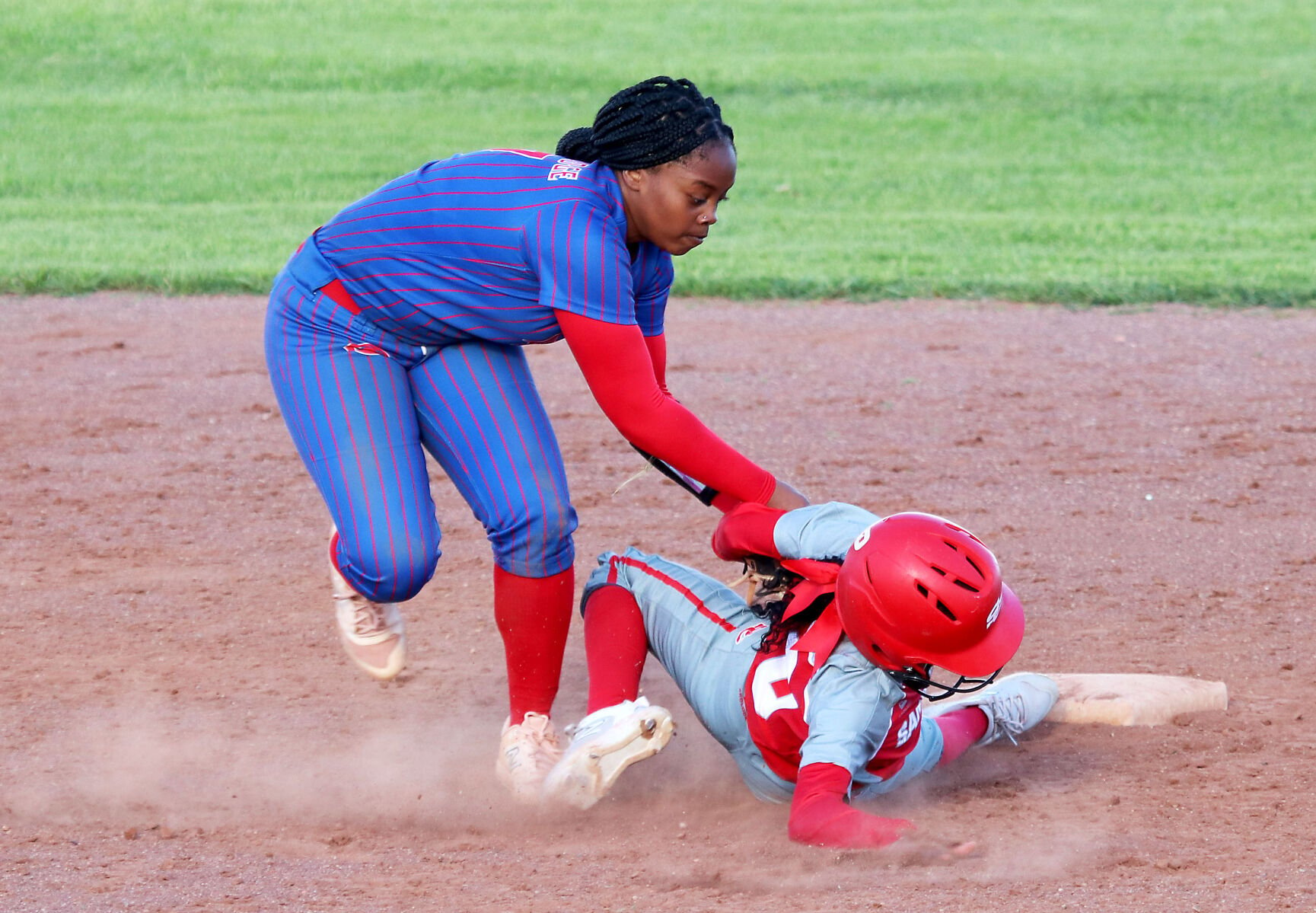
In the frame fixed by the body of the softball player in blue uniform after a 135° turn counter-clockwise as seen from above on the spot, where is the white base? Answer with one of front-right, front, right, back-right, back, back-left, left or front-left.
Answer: right

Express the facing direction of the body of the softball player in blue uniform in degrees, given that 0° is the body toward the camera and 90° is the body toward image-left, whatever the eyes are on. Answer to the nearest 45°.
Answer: approximately 315°
